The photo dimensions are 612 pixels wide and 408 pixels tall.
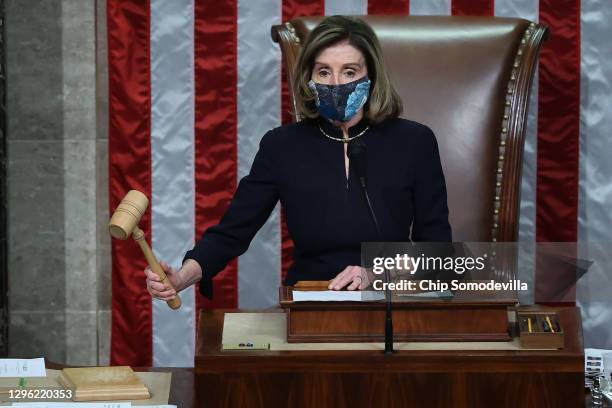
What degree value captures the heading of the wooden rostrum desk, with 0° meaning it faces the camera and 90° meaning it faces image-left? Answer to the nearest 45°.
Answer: approximately 0°

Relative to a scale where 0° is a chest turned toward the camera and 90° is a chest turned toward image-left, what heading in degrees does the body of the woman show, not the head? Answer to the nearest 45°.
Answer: approximately 0°

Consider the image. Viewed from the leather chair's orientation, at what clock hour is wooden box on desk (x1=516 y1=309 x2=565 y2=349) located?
The wooden box on desk is roughly at 12 o'clock from the leather chair.

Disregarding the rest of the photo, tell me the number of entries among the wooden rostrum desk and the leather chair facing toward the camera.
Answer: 2

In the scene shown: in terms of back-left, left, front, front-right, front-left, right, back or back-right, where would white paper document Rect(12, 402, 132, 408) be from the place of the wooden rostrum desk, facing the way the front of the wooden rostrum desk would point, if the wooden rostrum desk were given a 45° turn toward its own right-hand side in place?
front-right

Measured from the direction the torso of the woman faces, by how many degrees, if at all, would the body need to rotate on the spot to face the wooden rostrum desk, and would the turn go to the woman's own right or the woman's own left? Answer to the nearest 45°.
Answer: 0° — they already face it

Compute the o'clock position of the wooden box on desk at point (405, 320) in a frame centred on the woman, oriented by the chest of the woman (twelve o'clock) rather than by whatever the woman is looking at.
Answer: The wooden box on desk is roughly at 12 o'clock from the woman.

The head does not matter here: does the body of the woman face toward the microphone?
yes

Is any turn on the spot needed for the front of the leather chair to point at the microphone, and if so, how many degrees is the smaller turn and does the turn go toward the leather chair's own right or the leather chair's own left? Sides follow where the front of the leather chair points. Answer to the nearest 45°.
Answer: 0° — it already faces it
